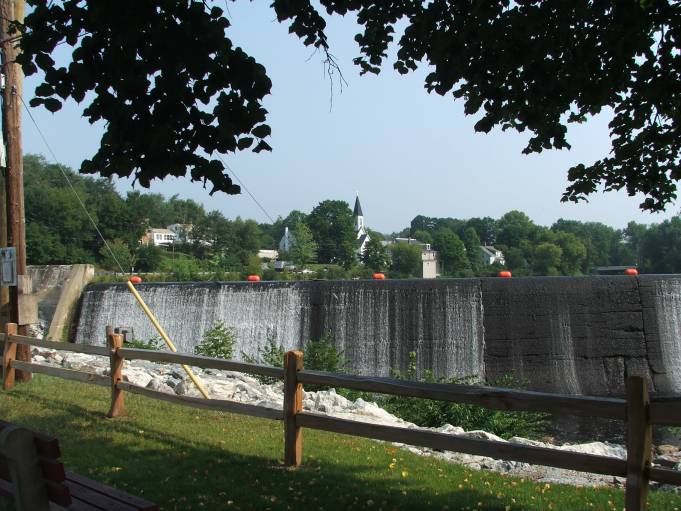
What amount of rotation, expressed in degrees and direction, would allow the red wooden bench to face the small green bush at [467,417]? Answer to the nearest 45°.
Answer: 0° — it already faces it

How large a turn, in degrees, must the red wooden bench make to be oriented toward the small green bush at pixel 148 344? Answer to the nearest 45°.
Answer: approximately 45° to its left

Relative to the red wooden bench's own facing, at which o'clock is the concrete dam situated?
The concrete dam is roughly at 12 o'clock from the red wooden bench.

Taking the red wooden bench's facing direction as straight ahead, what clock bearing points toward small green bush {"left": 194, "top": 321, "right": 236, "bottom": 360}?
The small green bush is roughly at 11 o'clock from the red wooden bench.

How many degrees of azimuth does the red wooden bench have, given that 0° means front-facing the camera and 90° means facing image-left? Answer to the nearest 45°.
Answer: approximately 225°
